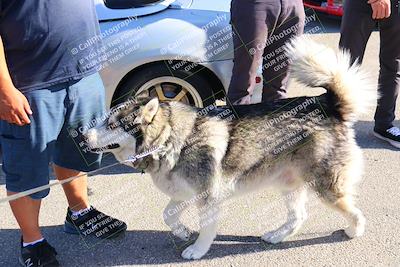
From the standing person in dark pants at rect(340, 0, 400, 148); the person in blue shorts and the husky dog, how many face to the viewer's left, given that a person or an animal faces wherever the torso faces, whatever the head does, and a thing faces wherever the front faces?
1

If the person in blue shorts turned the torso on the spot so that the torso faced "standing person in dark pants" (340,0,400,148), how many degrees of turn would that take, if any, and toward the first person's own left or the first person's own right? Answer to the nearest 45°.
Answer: approximately 45° to the first person's own left

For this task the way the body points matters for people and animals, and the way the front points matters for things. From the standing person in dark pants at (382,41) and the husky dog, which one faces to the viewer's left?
the husky dog

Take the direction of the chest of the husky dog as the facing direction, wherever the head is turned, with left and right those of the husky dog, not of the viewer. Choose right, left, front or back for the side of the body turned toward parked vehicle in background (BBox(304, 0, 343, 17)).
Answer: right

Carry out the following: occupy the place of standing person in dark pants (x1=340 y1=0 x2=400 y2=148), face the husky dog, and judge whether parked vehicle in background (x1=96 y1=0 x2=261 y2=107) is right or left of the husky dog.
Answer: right

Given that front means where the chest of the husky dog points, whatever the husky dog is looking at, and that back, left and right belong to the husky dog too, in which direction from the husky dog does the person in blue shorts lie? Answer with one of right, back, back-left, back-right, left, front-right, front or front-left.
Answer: front

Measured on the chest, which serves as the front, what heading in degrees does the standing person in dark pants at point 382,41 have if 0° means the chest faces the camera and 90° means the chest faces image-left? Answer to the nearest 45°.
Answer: approximately 315°

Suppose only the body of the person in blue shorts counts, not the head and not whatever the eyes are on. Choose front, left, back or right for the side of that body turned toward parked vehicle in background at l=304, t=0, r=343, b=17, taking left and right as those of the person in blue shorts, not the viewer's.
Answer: left

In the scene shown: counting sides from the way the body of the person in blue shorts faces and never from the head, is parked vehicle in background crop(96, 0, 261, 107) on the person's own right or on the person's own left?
on the person's own left

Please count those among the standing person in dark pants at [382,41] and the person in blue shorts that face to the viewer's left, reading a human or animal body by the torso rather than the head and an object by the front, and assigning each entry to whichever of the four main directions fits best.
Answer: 0

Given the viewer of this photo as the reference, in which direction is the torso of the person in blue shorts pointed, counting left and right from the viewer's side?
facing the viewer and to the right of the viewer

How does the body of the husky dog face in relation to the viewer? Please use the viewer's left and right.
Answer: facing to the left of the viewer

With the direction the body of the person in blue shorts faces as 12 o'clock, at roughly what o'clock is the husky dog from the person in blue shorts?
The husky dog is roughly at 11 o'clock from the person in blue shorts.

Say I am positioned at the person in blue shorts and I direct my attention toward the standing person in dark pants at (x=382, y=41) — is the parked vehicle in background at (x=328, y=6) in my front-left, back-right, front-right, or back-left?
front-left

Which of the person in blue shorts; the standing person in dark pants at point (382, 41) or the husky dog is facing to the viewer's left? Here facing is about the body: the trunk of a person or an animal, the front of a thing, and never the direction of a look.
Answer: the husky dog

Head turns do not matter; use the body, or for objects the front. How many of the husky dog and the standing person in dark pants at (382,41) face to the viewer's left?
1
